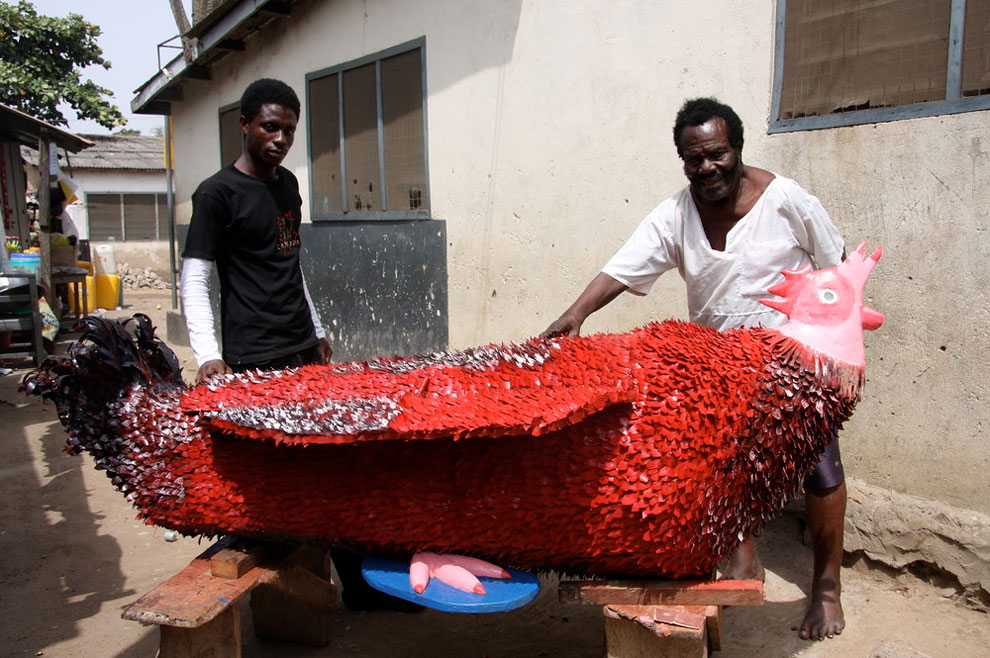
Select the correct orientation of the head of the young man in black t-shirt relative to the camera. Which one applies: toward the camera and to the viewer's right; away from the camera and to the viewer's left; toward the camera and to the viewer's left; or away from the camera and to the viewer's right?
toward the camera and to the viewer's right

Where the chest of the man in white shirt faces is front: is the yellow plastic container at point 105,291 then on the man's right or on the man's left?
on the man's right

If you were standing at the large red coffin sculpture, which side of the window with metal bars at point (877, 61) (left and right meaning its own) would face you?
front

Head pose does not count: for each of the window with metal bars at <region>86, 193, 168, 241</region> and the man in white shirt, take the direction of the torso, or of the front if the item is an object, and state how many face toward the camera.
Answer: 2

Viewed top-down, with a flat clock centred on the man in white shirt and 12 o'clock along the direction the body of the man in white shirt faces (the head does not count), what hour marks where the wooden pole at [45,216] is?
The wooden pole is roughly at 4 o'clock from the man in white shirt.

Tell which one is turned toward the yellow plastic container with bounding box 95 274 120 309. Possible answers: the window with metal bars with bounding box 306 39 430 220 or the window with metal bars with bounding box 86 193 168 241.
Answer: the window with metal bars with bounding box 86 193 168 241

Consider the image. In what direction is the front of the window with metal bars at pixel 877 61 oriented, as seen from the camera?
facing the viewer and to the left of the viewer

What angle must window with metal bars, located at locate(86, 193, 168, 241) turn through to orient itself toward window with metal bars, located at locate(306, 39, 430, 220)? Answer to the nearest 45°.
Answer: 0° — it already faces it

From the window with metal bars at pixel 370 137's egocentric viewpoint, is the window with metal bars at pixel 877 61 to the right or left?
on its left
